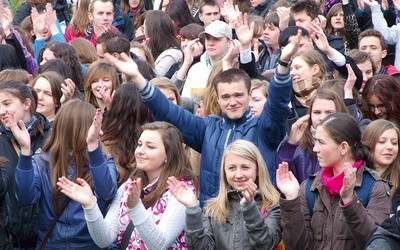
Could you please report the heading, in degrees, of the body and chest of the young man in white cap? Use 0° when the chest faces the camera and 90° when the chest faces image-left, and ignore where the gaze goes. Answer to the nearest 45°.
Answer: approximately 45°

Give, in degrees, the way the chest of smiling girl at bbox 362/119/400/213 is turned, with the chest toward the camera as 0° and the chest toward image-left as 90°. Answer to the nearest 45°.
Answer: approximately 315°

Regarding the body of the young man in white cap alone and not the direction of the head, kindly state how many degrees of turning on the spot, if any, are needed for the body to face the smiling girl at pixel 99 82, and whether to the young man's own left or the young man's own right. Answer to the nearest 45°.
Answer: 0° — they already face them

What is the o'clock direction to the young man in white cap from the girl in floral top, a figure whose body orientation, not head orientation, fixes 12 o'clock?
The young man in white cap is roughly at 5 o'clock from the girl in floral top.

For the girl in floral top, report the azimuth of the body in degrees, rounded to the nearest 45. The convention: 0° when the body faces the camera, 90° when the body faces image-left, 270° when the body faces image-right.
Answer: approximately 45°

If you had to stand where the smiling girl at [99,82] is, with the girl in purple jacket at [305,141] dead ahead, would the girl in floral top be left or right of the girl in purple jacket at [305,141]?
right
